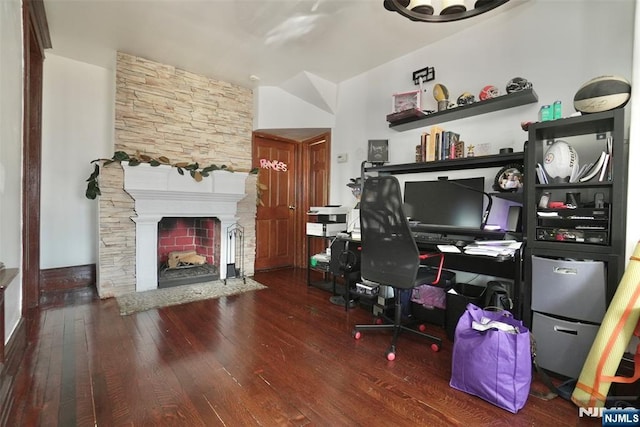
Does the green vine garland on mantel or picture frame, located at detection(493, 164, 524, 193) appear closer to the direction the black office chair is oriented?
the picture frame

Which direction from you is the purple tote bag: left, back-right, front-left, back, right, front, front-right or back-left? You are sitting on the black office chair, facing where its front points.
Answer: right

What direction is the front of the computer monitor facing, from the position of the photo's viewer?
facing the viewer and to the left of the viewer

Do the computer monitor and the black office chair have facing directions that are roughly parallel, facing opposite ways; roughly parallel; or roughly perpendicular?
roughly parallel, facing opposite ways

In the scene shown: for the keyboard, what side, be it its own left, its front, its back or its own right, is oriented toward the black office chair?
front

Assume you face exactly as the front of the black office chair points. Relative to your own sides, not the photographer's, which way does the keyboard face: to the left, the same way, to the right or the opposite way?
the opposite way

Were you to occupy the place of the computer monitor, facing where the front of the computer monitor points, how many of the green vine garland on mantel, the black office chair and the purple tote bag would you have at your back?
0

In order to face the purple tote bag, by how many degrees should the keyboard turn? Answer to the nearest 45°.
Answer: approximately 45° to its left

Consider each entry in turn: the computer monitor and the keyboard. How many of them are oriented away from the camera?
0

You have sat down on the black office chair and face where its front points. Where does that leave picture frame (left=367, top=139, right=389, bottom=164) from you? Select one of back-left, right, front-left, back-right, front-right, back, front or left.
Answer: front-left

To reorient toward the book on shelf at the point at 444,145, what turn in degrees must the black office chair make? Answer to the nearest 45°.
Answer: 0° — it already faces it

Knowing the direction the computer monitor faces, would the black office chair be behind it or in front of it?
in front

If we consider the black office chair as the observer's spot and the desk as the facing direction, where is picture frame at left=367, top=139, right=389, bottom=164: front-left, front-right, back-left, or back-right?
front-left

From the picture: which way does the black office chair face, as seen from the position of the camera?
facing away from the viewer and to the right of the viewer

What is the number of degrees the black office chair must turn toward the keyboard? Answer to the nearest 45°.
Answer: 0° — it already faces it

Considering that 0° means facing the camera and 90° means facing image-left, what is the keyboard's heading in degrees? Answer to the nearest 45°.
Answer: approximately 45°

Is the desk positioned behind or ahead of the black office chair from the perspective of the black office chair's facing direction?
ahead

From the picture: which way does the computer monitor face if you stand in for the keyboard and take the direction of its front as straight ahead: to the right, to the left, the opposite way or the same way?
the same way

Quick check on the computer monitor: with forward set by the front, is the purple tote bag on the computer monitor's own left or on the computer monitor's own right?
on the computer monitor's own left
